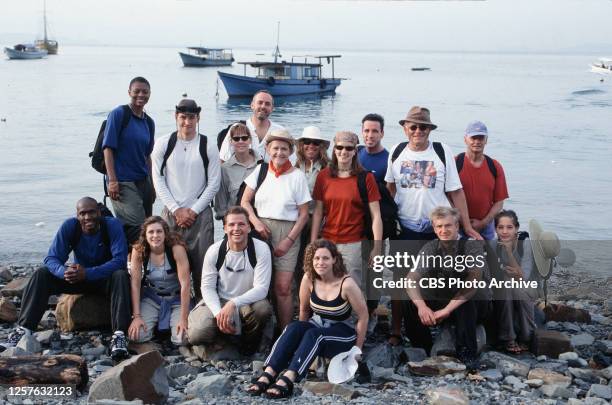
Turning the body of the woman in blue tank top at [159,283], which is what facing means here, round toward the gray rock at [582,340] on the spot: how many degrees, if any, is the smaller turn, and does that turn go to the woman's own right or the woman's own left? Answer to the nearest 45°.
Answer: approximately 90° to the woman's own left

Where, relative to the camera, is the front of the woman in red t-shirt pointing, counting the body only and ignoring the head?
toward the camera

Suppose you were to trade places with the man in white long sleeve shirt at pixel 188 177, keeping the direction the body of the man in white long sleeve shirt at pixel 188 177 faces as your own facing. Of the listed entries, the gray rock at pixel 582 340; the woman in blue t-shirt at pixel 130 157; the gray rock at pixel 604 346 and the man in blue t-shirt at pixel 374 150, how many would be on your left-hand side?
3

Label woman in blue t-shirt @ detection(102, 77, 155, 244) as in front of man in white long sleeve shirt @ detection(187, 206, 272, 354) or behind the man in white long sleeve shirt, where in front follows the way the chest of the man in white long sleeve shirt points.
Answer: behind

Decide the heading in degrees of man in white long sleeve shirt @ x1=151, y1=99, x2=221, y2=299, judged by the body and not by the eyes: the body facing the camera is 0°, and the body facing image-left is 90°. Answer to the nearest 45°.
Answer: approximately 0°

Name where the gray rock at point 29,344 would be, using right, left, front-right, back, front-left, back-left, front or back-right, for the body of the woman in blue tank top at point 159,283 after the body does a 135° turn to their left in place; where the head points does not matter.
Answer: back-left

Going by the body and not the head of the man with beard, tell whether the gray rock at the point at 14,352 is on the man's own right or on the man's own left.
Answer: on the man's own right

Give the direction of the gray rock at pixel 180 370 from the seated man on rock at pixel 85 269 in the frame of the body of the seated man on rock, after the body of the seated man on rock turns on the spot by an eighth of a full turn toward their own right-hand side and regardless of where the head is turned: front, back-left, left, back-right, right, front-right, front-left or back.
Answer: left

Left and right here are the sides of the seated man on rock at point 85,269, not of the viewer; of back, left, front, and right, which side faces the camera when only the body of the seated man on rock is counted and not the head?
front

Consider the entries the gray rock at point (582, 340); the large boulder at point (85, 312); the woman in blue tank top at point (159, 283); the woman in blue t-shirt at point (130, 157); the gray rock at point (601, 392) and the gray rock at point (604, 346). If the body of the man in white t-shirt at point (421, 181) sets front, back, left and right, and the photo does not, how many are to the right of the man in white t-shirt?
3

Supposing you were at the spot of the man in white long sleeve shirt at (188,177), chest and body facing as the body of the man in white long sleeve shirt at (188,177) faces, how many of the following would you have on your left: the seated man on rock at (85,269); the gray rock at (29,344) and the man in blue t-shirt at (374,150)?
1

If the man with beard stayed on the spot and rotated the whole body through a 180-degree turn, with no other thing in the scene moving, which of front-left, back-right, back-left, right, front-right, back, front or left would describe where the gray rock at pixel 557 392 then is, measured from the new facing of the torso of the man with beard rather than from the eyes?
back-right
